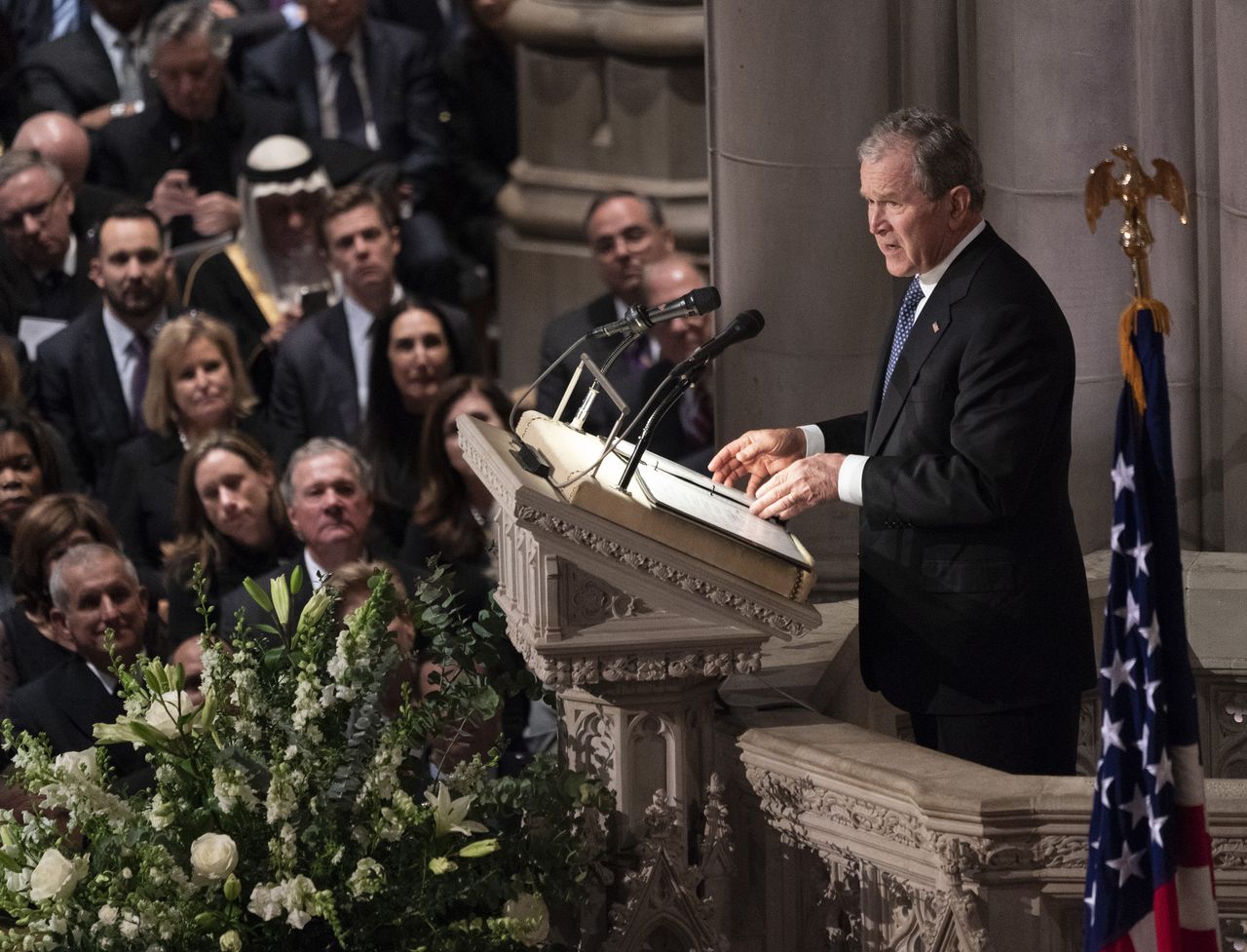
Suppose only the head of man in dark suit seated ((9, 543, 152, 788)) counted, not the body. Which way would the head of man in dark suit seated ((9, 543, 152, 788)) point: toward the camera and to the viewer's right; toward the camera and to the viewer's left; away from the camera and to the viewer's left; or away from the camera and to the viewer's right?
toward the camera and to the viewer's right

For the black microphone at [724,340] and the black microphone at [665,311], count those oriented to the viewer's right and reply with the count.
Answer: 2

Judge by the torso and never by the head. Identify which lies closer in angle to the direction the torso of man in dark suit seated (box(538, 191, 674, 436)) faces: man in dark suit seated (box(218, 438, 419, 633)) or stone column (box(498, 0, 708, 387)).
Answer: the man in dark suit seated

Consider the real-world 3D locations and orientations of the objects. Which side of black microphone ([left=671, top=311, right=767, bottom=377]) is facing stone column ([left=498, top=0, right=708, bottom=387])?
left

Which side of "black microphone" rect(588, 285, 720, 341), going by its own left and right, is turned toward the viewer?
right

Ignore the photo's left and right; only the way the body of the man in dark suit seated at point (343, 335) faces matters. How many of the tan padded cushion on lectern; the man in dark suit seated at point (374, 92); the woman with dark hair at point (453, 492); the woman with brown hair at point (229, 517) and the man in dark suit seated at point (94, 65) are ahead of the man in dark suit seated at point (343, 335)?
3

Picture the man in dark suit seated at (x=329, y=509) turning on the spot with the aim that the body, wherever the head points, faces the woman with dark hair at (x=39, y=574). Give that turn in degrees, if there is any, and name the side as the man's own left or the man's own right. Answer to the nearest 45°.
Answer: approximately 90° to the man's own right

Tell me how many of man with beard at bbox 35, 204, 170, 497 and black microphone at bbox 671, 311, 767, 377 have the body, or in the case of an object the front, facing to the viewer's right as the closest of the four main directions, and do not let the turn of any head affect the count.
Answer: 1

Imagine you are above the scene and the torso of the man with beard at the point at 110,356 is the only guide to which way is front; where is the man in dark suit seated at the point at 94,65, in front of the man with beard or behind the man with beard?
behind

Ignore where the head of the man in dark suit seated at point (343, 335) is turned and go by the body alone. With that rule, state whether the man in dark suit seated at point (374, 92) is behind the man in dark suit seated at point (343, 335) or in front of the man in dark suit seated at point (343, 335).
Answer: behind

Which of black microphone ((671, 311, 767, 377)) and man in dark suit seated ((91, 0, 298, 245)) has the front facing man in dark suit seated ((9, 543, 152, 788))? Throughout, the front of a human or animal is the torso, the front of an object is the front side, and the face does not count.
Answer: man in dark suit seated ((91, 0, 298, 245))

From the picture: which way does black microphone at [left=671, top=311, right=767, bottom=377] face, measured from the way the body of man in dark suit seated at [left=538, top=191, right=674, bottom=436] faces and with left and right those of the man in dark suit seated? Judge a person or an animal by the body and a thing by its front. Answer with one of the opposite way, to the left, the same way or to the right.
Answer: to the left

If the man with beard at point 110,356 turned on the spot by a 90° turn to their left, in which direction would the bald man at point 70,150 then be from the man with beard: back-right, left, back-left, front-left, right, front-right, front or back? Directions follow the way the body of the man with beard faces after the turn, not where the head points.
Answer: left
